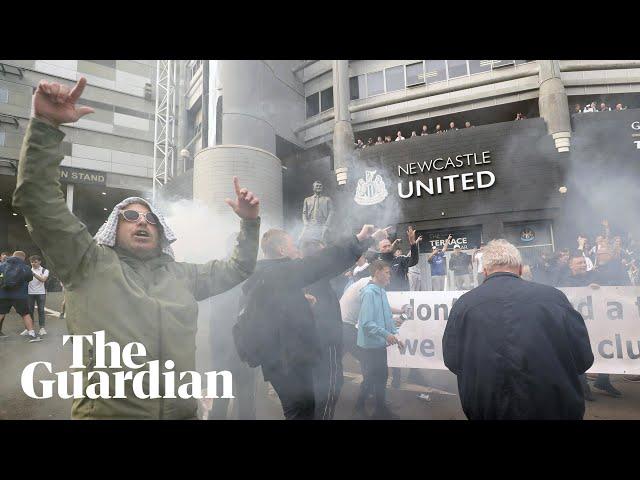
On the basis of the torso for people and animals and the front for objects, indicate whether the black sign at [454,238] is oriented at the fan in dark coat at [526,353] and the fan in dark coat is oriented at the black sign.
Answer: yes

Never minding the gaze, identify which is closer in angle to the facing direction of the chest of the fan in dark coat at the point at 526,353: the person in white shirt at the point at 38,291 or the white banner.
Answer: the white banner

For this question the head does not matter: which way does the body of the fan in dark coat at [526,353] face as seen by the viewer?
away from the camera

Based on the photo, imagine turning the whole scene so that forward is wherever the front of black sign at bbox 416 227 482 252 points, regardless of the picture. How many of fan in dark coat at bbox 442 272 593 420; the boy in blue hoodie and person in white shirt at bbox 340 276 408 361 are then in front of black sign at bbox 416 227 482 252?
3

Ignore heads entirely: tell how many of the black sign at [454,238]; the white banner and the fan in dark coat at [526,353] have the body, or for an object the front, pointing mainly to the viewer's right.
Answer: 0

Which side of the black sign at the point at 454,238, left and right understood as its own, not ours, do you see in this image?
front

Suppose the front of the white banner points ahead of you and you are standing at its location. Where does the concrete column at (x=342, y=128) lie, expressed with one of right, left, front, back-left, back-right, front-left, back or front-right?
back-right

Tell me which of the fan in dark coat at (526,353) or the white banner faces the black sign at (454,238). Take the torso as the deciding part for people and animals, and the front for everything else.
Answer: the fan in dark coat
